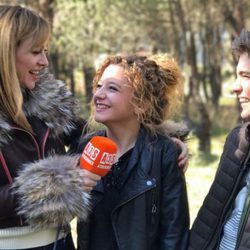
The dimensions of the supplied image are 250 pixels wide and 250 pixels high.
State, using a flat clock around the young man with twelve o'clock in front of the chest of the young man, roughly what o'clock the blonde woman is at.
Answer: The blonde woman is roughly at 1 o'clock from the young man.

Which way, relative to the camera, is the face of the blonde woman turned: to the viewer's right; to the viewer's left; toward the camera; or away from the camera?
to the viewer's right

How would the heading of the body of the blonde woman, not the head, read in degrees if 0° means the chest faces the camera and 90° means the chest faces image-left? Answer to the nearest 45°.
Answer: approximately 315°

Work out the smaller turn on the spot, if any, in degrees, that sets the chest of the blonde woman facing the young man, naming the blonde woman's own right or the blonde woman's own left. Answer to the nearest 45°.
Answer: approximately 45° to the blonde woman's own left

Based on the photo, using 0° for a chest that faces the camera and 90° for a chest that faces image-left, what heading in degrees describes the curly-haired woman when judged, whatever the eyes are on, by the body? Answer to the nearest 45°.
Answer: approximately 45°

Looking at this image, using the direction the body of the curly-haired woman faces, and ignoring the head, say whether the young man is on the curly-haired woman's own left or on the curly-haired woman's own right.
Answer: on the curly-haired woman's own left

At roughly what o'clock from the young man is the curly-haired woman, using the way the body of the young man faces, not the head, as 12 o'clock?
The curly-haired woman is roughly at 2 o'clock from the young man.

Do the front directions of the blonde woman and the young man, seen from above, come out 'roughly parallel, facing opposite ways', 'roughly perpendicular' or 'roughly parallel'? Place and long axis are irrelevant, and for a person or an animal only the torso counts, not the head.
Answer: roughly perpendicular

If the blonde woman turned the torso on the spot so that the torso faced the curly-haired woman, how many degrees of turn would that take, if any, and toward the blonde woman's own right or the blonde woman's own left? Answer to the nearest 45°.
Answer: approximately 90° to the blonde woman's own left

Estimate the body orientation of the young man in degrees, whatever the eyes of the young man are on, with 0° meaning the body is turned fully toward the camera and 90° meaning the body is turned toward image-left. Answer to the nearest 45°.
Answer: approximately 45°
